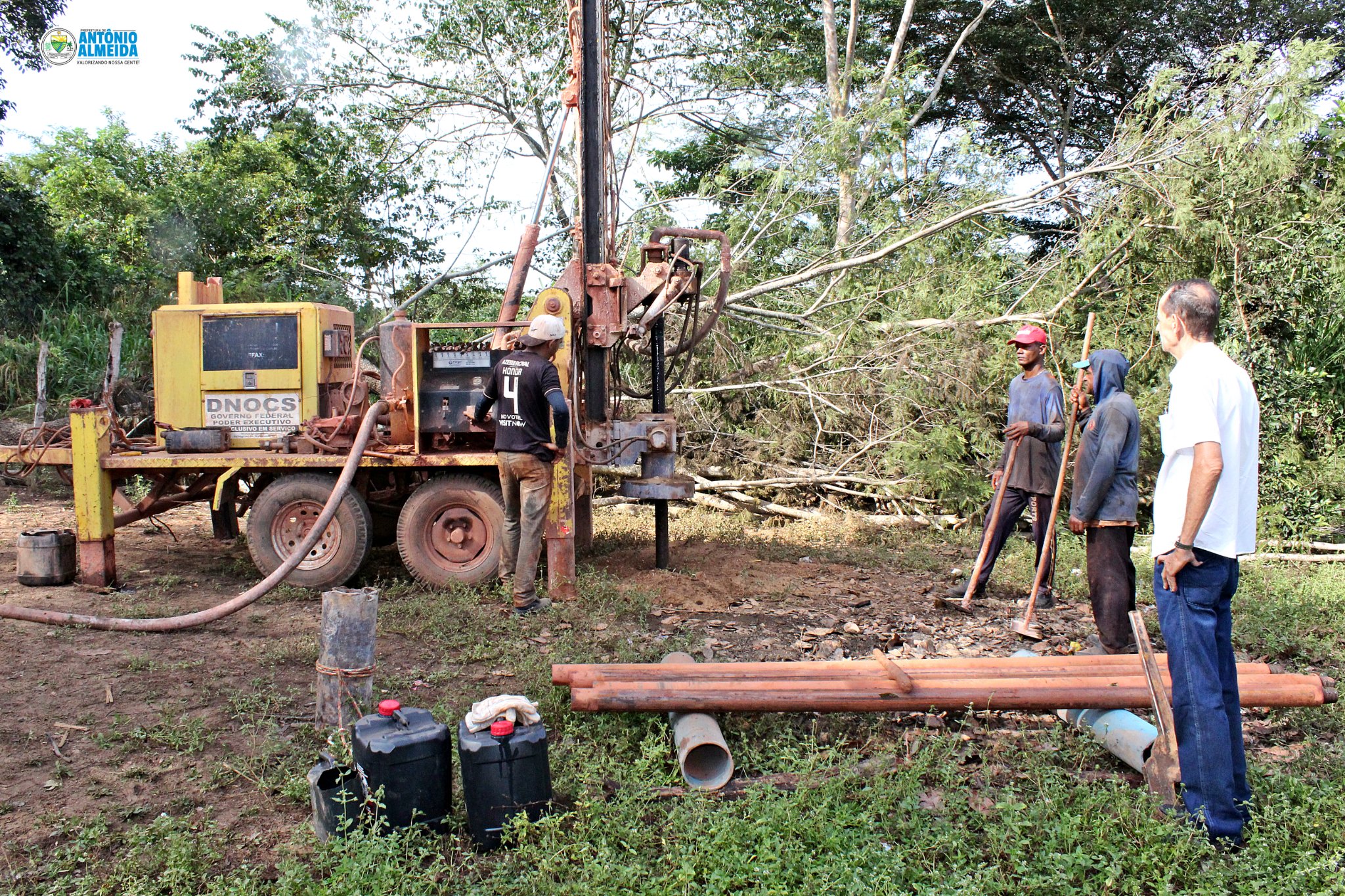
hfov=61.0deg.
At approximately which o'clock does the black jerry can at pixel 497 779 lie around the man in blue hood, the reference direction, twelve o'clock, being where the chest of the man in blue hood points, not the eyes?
The black jerry can is roughly at 10 o'clock from the man in blue hood.

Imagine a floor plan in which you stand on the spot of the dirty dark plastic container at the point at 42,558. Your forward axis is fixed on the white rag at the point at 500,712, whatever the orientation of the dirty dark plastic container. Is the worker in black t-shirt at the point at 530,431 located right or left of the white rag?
left

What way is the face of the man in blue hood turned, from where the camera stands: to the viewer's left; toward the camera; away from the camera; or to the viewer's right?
to the viewer's left

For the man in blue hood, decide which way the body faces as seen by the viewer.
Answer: to the viewer's left

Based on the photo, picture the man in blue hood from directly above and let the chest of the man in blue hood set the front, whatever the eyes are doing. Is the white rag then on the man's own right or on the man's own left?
on the man's own left

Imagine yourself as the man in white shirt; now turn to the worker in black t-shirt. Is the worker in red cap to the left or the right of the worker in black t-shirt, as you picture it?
right

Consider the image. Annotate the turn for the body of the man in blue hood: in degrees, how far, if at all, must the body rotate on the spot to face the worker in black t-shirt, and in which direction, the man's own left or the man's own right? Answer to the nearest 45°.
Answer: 0° — they already face them

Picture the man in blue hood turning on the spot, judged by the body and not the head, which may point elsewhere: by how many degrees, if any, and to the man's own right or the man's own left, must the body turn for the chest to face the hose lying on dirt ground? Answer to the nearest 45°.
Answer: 0° — they already face it

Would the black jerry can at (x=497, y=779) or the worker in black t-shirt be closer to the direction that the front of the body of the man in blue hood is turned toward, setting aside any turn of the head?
the worker in black t-shirt

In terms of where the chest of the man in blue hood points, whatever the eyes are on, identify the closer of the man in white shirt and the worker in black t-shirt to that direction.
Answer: the worker in black t-shirt

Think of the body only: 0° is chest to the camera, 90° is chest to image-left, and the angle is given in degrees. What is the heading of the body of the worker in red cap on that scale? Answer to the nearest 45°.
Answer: approximately 45°
